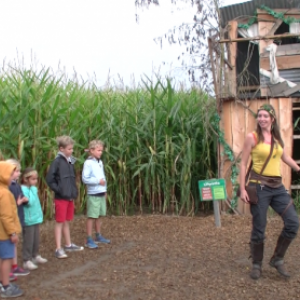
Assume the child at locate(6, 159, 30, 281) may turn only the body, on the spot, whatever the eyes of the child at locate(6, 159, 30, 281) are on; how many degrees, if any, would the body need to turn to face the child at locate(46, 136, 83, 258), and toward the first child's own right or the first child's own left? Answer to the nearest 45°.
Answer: approximately 45° to the first child's own left

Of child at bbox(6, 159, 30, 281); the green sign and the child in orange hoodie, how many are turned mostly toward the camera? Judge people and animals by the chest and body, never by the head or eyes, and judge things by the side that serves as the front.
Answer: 1

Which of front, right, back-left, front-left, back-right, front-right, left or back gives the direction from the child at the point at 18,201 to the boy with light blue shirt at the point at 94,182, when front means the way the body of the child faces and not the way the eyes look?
front-left

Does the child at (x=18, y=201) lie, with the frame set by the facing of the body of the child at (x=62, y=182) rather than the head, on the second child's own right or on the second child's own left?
on the second child's own right

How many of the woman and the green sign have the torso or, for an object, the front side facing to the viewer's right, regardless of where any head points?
0

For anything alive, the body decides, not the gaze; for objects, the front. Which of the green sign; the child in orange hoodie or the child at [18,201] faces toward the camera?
the green sign

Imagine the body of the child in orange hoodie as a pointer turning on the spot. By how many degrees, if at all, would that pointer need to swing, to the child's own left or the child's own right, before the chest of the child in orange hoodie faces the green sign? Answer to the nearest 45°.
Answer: approximately 45° to the child's own left

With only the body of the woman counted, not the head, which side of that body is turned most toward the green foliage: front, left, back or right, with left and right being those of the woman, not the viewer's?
back

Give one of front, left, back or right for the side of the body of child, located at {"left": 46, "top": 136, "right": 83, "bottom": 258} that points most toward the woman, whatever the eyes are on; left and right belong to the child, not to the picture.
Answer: front

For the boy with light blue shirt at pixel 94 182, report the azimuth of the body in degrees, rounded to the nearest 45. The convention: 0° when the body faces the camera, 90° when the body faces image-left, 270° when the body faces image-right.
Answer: approximately 315°

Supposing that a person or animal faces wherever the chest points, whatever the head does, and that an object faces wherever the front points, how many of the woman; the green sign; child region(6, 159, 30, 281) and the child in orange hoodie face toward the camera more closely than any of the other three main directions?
2

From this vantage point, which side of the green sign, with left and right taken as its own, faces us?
front

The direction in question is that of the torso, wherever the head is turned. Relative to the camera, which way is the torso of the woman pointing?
toward the camera

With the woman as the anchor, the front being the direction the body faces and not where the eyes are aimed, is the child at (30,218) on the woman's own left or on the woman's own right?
on the woman's own right

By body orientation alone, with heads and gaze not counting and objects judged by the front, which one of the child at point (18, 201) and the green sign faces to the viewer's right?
the child

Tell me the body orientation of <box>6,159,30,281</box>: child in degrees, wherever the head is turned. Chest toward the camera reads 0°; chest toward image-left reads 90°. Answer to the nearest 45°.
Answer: approximately 270°
